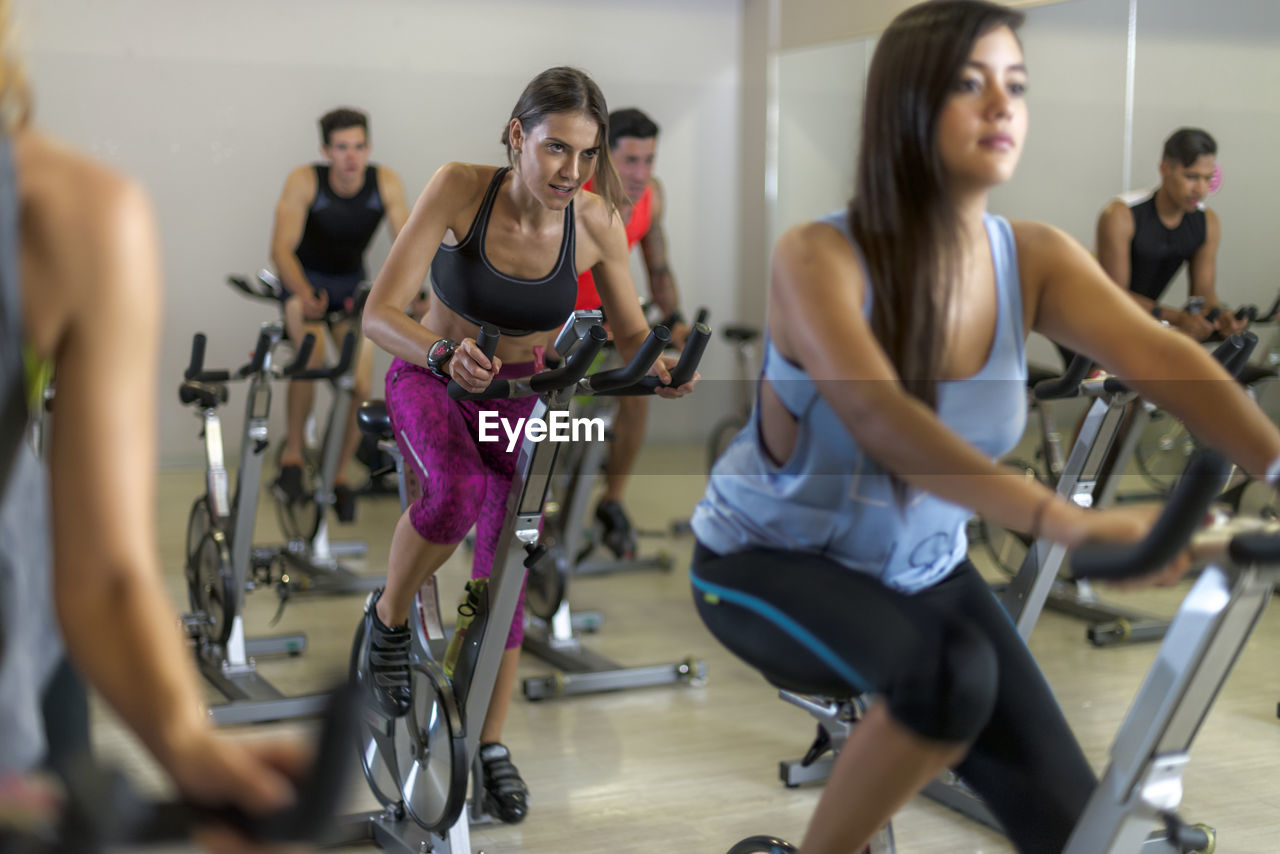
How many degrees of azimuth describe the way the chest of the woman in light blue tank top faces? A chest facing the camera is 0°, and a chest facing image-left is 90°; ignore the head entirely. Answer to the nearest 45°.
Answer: approximately 315°

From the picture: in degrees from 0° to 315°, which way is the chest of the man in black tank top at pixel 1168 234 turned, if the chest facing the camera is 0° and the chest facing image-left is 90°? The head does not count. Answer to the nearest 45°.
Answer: approximately 315°

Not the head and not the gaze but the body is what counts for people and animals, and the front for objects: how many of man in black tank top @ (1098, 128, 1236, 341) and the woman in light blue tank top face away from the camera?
0

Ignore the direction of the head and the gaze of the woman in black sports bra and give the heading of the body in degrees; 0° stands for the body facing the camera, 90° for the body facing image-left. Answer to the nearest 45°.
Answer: approximately 315°

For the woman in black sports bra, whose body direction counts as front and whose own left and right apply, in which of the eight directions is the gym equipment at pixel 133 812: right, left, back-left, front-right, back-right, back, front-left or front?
front-right

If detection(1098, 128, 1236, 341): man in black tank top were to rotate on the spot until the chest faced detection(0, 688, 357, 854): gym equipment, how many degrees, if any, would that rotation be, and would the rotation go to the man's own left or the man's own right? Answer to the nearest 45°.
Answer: approximately 45° to the man's own right

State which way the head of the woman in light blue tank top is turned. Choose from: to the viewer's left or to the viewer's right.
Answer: to the viewer's right

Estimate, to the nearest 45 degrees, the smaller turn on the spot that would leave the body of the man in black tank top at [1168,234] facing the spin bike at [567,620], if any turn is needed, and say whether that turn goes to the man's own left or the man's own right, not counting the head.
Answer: approximately 90° to the man's own right

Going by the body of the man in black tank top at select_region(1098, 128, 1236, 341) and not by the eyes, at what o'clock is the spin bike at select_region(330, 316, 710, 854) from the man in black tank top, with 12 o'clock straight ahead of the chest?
The spin bike is roughly at 2 o'clock from the man in black tank top.

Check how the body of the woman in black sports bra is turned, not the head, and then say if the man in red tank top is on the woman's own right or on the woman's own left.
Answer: on the woman's own left

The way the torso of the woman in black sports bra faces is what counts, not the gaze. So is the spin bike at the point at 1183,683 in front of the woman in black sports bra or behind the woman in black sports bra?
in front

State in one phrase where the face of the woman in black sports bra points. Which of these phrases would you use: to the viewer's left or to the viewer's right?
to the viewer's right
